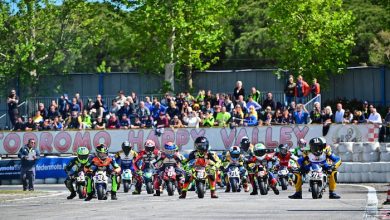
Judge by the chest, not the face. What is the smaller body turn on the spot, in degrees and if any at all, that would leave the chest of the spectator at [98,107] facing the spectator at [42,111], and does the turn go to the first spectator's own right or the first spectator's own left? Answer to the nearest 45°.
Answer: approximately 135° to the first spectator's own right

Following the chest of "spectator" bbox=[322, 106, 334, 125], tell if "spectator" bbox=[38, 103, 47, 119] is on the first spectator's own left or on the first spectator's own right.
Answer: on the first spectator's own right

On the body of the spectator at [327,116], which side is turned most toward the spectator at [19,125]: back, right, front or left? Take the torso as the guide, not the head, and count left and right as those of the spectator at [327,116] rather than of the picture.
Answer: right

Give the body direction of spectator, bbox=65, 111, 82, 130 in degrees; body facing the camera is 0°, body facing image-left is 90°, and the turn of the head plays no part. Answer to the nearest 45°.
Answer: approximately 0°

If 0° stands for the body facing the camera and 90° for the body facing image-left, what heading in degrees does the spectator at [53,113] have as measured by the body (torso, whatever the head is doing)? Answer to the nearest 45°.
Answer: approximately 0°

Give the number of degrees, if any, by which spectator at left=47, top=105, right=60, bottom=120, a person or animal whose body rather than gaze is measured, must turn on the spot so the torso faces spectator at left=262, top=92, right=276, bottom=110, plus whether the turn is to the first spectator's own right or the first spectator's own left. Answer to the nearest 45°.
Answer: approximately 45° to the first spectator's own left

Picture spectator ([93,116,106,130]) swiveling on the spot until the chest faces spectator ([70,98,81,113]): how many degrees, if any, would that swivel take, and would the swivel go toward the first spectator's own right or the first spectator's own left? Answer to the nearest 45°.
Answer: approximately 135° to the first spectator's own right

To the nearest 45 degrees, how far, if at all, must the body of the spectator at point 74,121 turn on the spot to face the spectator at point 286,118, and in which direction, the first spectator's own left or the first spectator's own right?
approximately 45° to the first spectator's own left
